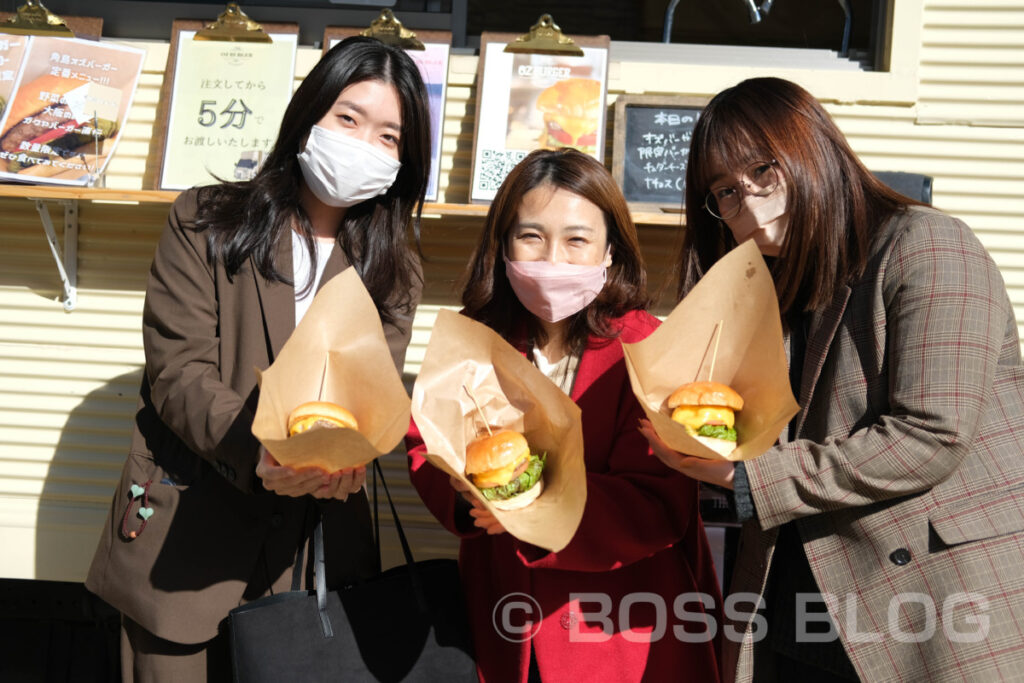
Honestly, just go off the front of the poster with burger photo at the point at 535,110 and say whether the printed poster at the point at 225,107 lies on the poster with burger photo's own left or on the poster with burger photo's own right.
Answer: on the poster with burger photo's own right

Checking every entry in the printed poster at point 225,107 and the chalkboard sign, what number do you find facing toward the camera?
2

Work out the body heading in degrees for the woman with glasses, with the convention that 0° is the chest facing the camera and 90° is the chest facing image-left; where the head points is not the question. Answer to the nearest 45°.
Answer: approximately 45°

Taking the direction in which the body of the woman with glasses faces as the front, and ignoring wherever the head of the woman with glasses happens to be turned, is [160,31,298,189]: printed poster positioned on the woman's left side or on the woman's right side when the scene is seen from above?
on the woman's right side

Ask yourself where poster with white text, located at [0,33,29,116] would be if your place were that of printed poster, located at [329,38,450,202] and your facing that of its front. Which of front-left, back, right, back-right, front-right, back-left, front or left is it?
right

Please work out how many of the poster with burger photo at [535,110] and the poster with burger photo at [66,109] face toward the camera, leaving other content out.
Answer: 2

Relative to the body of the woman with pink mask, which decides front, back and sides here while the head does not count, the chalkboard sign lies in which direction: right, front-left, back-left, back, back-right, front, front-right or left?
back

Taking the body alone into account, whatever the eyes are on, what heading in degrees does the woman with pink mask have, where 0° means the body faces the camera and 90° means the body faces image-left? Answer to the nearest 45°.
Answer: approximately 0°
